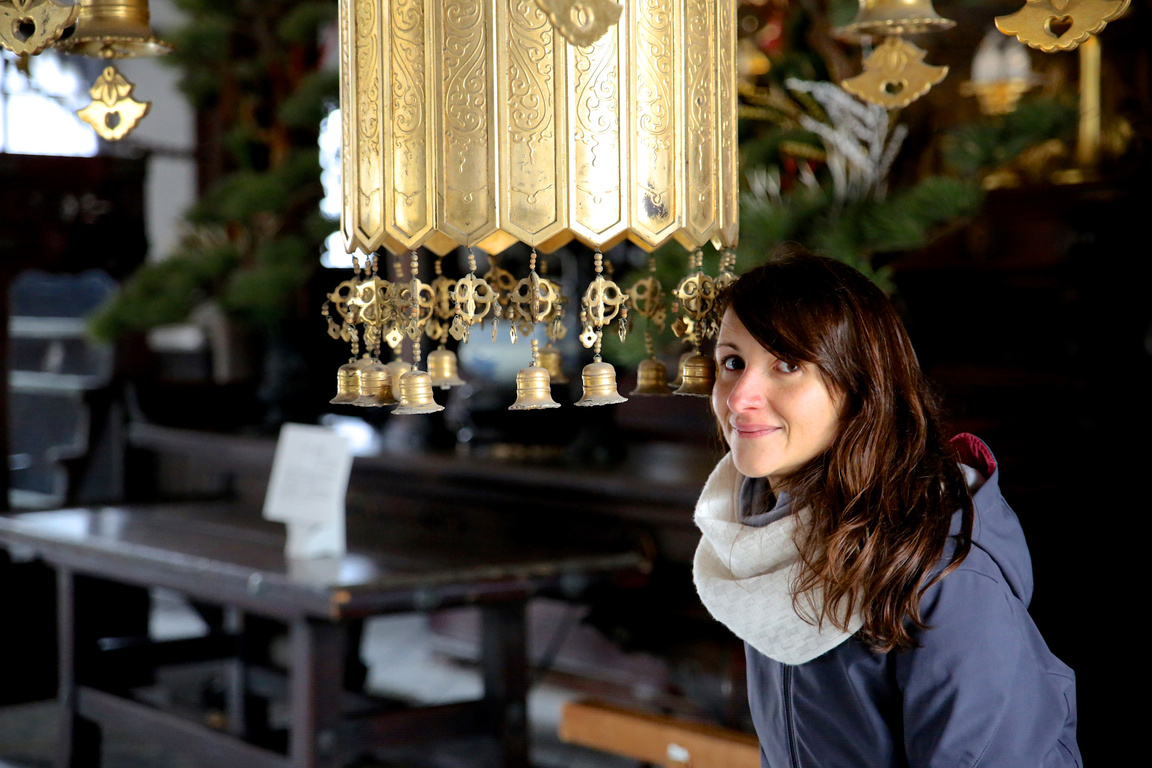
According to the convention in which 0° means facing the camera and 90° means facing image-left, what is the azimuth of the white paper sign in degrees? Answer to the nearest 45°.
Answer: approximately 0°
